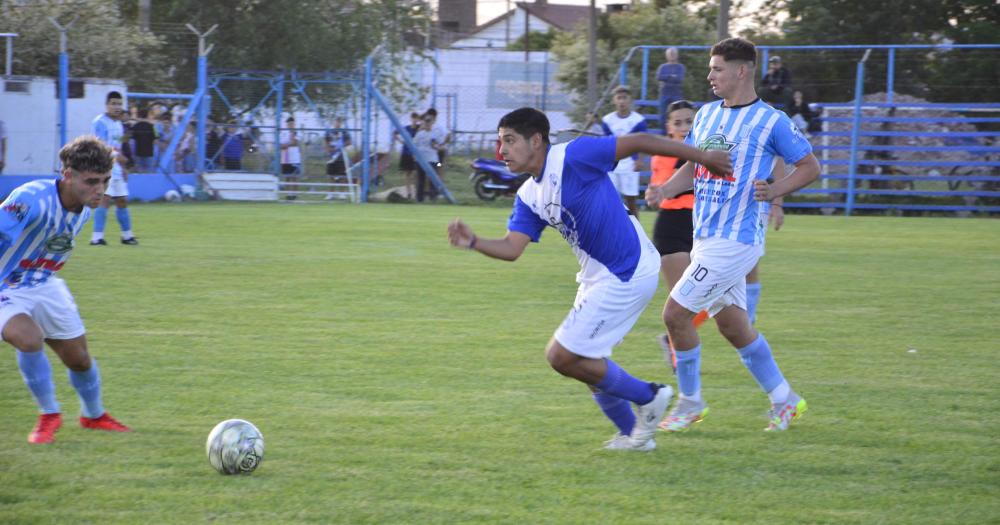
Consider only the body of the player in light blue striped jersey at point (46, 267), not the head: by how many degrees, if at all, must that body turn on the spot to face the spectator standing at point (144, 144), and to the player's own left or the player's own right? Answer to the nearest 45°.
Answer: approximately 135° to the player's own left

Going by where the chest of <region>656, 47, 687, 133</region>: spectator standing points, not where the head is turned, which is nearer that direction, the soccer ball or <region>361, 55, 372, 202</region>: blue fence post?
the soccer ball

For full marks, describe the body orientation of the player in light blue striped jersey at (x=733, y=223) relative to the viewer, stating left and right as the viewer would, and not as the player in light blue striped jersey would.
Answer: facing the viewer and to the left of the viewer

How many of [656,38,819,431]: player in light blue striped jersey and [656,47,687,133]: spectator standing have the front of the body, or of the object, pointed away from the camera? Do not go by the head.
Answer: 0

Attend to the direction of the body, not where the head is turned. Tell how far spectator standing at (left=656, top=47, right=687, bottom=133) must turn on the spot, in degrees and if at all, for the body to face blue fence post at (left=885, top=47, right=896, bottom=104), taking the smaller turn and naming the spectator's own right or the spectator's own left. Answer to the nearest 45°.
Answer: approximately 135° to the spectator's own left

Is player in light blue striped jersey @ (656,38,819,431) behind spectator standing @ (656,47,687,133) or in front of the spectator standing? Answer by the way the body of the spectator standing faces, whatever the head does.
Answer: in front

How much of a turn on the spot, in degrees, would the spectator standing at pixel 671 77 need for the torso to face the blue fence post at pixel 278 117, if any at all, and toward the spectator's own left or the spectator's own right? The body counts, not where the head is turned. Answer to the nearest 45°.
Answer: approximately 135° to the spectator's own right

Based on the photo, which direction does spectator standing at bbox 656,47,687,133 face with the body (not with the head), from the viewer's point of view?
toward the camera

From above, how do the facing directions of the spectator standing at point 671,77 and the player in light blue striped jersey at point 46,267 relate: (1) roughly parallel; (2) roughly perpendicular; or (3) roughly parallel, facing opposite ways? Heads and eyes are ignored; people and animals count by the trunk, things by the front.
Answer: roughly perpendicular

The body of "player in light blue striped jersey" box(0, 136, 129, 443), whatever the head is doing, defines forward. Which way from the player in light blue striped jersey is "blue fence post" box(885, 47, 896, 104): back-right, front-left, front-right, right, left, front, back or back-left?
left

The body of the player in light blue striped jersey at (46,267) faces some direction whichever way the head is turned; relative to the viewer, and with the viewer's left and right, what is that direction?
facing the viewer and to the right of the viewer

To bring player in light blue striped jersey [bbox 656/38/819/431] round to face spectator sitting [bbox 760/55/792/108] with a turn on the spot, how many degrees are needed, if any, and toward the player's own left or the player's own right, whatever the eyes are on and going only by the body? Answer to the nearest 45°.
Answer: approximately 135° to the player's own right

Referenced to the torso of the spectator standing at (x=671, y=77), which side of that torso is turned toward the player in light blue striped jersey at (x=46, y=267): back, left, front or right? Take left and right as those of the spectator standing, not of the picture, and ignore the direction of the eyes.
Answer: front
